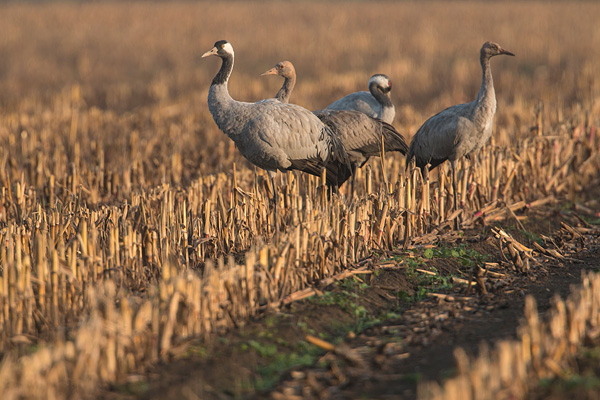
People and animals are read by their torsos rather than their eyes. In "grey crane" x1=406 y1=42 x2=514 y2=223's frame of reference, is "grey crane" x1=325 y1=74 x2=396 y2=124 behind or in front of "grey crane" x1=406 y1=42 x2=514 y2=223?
behind

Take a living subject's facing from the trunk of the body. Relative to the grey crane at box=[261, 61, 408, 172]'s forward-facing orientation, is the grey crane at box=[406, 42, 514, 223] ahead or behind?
behind

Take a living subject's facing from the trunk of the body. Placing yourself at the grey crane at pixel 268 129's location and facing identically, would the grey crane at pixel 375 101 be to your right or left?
on your right

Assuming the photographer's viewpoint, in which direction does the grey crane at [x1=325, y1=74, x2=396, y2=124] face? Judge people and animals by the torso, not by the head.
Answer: facing to the right of the viewer

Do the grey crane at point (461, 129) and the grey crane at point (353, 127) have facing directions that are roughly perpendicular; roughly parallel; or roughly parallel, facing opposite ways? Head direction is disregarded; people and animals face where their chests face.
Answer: roughly parallel, facing opposite ways

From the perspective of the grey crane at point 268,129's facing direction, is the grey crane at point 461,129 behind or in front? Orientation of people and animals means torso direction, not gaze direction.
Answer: behind

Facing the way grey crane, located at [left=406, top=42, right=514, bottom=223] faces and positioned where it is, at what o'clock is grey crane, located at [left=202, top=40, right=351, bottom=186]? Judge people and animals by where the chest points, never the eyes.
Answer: grey crane, located at [left=202, top=40, right=351, bottom=186] is roughly at 5 o'clock from grey crane, located at [left=406, top=42, right=514, bottom=223].

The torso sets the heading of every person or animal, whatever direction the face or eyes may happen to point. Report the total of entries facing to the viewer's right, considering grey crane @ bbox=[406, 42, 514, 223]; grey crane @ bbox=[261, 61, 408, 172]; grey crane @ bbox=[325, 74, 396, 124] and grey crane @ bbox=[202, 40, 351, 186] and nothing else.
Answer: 2

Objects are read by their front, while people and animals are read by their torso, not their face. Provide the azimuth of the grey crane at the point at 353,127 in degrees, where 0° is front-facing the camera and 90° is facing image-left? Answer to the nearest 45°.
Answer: approximately 90°

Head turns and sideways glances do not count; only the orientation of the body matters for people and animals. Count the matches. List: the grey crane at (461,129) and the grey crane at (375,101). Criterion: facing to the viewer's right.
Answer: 2

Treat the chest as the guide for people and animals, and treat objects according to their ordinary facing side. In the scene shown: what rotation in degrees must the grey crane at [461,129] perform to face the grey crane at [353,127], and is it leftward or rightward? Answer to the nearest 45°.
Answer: approximately 180°

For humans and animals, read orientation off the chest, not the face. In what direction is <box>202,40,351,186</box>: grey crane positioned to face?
to the viewer's left

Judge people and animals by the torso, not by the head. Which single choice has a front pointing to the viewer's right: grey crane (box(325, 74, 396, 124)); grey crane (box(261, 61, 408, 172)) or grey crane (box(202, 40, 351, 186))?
grey crane (box(325, 74, 396, 124))

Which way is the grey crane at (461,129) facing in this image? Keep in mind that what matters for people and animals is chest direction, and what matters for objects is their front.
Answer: to the viewer's right

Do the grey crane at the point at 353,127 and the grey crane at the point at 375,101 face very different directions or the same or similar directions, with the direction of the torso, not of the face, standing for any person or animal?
very different directions

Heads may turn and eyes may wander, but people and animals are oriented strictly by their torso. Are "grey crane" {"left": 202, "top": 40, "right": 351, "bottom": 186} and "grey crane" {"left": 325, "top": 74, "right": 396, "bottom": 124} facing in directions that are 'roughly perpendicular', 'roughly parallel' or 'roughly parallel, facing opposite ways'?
roughly parallel, facing opposite ways

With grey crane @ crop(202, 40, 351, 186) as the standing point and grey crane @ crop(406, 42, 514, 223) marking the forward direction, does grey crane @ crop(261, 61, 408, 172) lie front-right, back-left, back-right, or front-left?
front-left
